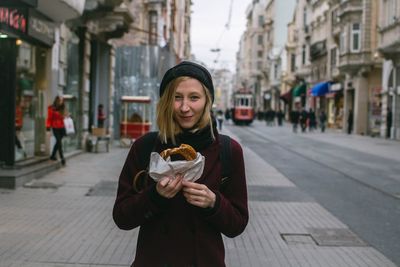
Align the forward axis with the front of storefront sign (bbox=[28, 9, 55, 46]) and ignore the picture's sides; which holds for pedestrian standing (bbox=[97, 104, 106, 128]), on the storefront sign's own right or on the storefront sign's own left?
on the storefront sign's own left

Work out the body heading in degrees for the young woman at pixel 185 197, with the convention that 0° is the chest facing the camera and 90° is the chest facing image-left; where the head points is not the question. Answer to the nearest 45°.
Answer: approximately 0°

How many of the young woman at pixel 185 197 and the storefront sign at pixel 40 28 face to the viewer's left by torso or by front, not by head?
0

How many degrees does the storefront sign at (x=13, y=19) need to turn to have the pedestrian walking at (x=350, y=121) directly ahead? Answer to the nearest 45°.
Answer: approximately 90° to its left

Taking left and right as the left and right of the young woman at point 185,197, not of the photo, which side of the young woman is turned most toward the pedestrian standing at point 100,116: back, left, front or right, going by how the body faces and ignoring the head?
back

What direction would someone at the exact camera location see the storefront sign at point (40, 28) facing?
facing the viewer and to the right of the viewer
